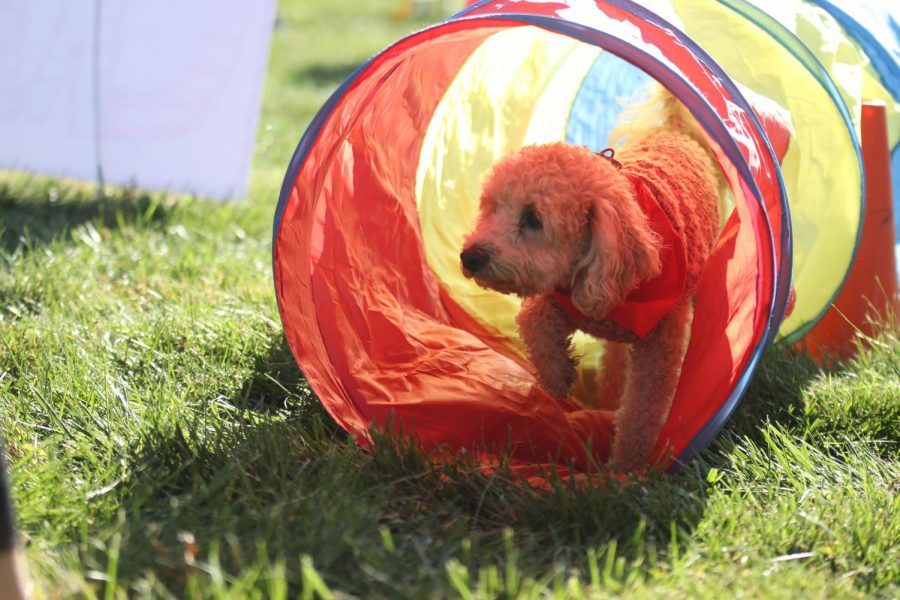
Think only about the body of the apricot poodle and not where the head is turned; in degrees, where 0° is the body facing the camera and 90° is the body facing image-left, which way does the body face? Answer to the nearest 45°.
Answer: approximately 45°

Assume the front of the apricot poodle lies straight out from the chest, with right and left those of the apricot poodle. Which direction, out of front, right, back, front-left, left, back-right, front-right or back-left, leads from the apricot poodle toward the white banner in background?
right
